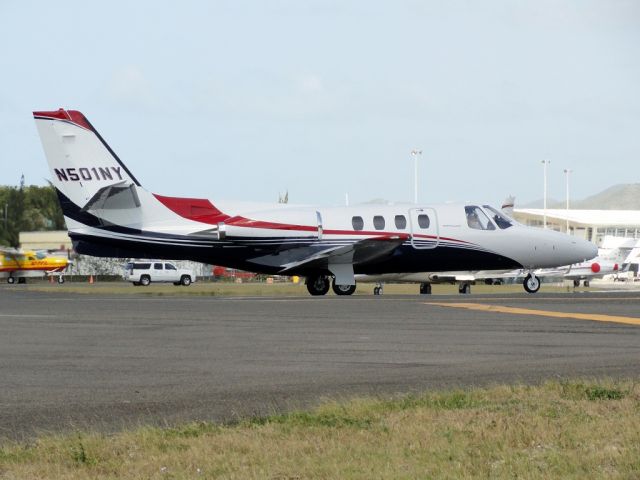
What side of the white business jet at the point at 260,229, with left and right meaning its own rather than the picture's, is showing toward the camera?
right
